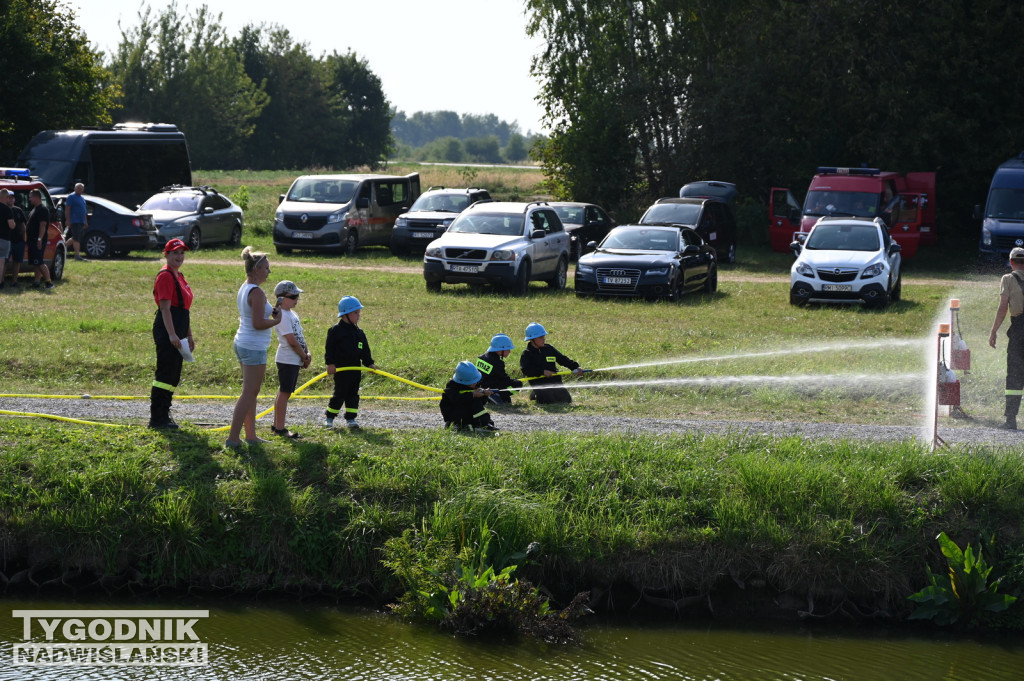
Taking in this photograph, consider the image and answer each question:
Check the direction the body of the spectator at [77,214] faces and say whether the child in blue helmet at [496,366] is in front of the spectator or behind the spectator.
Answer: in front

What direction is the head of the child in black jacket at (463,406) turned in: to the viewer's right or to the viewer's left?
to the viewer's right

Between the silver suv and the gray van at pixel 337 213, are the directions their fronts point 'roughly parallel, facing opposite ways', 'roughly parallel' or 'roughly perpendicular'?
roughly parallel

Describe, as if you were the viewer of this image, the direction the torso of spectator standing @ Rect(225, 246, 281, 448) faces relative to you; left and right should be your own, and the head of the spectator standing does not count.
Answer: facing to the right of the viewer

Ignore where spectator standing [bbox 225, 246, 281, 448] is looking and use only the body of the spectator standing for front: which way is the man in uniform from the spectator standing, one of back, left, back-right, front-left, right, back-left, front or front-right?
front

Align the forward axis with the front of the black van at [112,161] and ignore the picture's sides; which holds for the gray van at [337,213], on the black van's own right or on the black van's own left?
on the black van's own left

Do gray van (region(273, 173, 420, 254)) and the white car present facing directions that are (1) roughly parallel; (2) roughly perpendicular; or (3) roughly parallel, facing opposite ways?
roughly parallel

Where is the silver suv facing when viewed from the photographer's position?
facing the viewer and to the left of the viewer

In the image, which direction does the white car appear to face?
toward the camera

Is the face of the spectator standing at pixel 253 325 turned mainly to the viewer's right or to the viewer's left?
to the viewer's right
